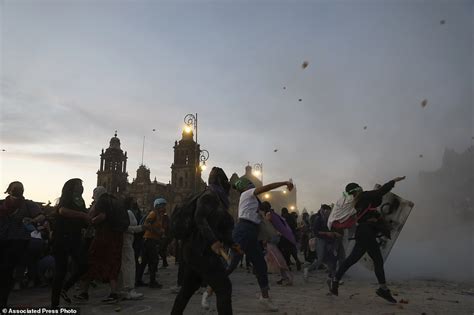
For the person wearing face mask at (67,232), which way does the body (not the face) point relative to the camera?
to the viewer's right

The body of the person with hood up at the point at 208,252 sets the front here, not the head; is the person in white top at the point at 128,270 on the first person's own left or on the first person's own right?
on the first person's own left

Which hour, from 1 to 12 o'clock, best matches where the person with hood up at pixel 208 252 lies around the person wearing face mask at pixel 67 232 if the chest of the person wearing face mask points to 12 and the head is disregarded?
The person with hood up is roughly at 2 o'clock from the person wearing face mask.

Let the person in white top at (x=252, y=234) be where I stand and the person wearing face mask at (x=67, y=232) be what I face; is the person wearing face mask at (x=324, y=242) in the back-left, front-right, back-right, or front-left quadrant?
back-right

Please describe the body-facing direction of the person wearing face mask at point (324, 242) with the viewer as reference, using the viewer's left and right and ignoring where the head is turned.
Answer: facing to the right of the viewer
